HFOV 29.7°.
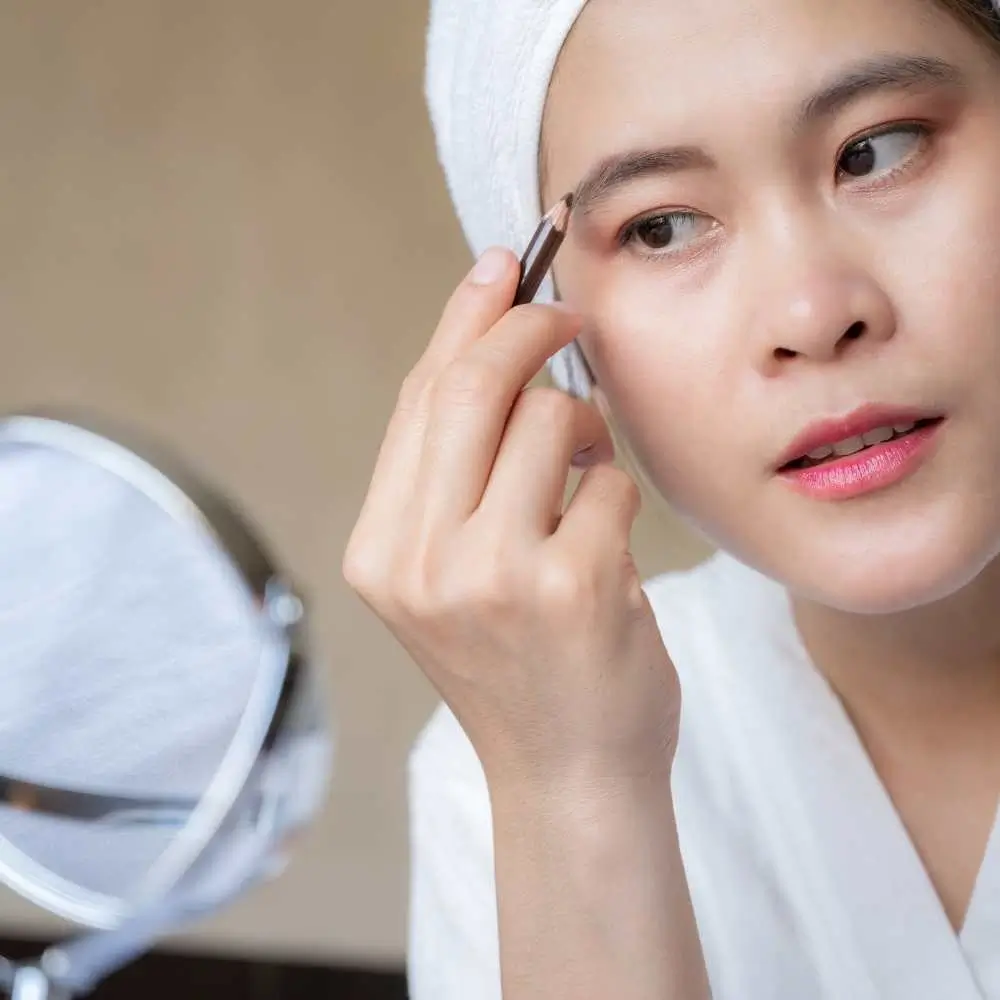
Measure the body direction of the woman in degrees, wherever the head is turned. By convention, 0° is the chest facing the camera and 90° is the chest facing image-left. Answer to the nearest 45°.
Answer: approximately 0°
